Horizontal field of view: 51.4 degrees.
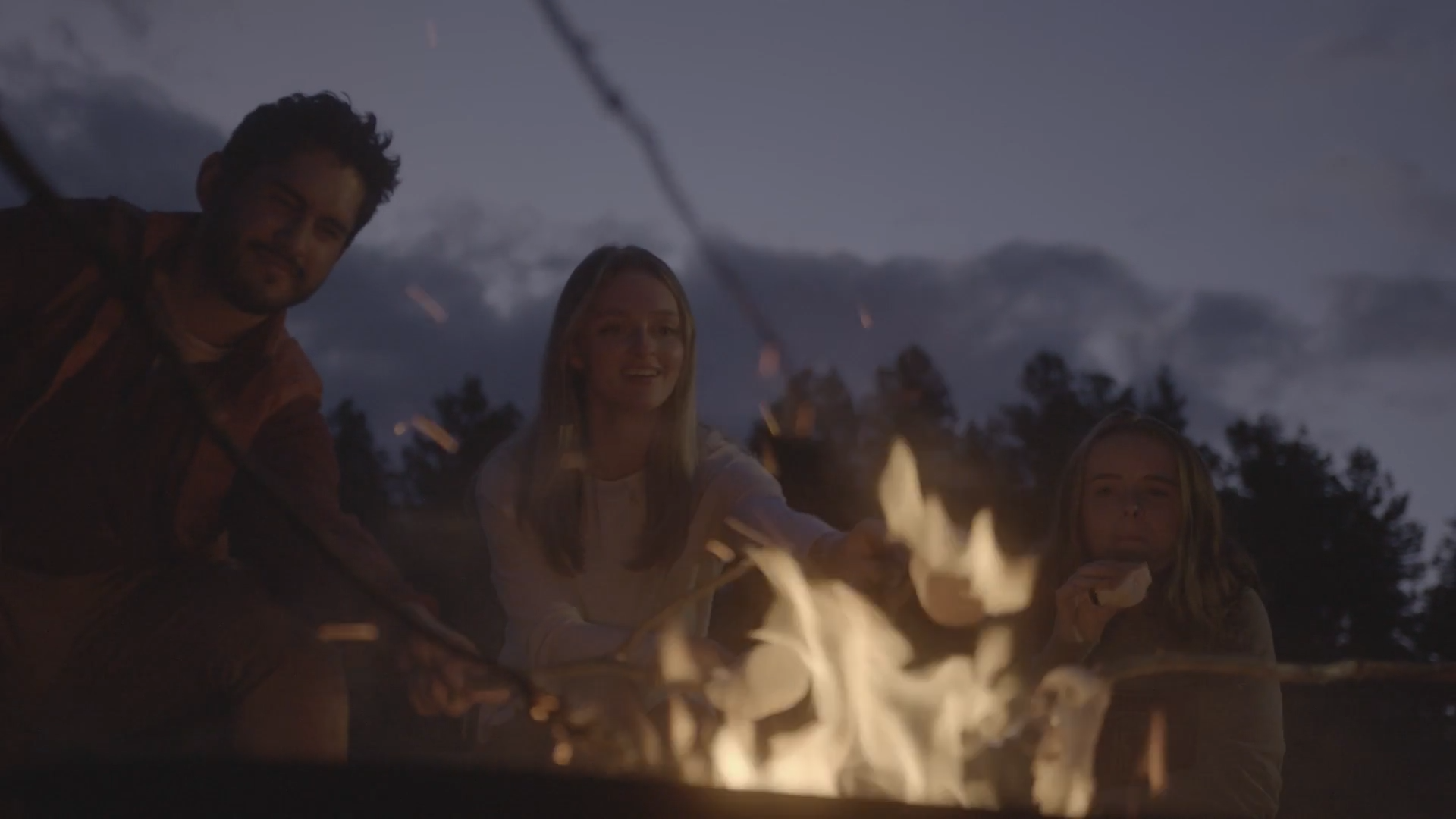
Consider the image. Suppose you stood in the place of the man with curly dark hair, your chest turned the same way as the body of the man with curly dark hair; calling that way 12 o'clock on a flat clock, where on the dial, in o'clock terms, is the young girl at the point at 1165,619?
The young girl is roughly at 11 o'clock from the man with curly dark hair.

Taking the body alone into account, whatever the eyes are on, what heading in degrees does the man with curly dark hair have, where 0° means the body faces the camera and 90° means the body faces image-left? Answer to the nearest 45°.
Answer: approximately 315°

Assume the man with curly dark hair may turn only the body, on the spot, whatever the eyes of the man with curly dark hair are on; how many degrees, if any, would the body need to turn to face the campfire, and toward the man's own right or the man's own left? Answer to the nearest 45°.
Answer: approximately 45° to the man's own left
